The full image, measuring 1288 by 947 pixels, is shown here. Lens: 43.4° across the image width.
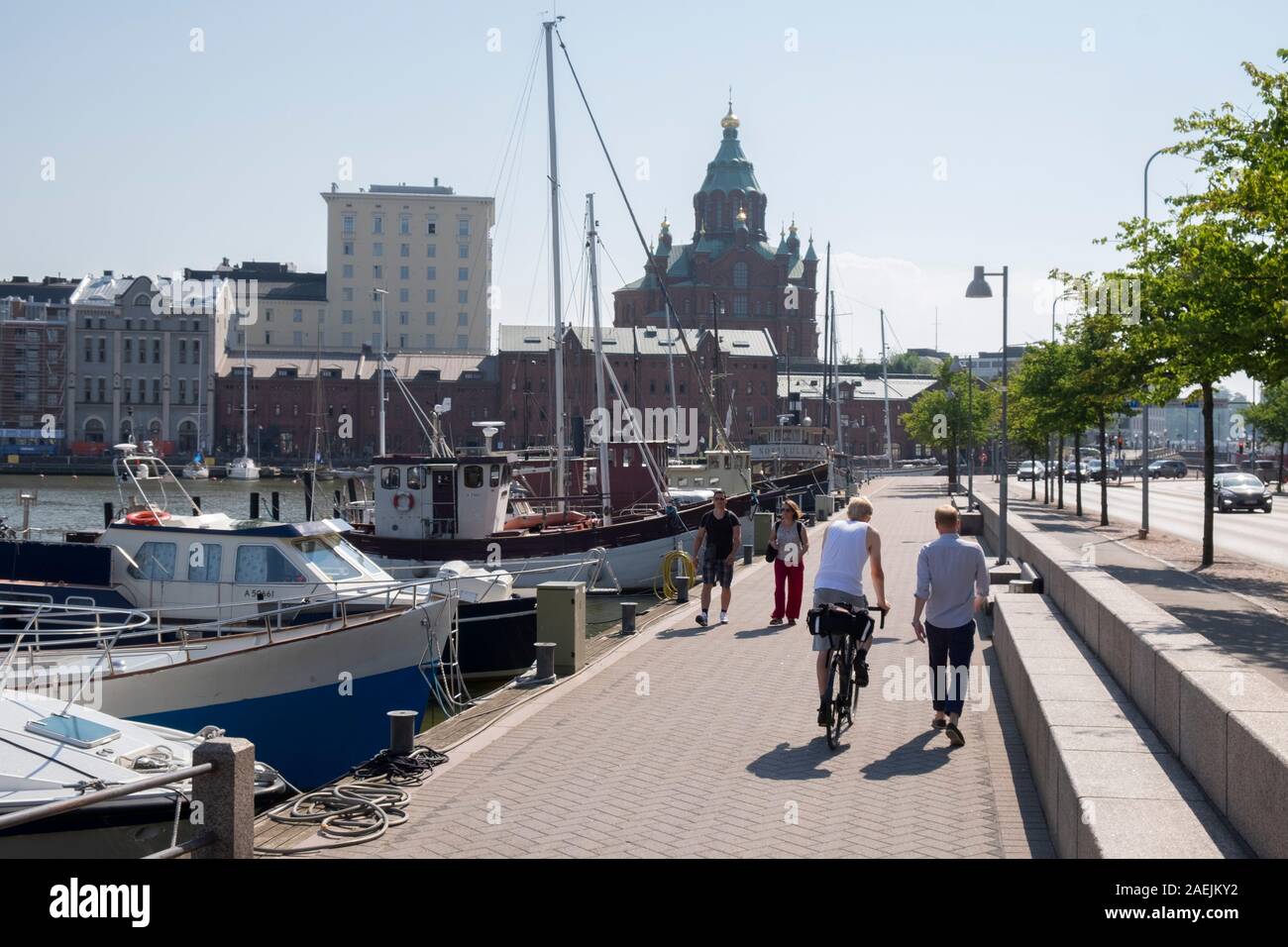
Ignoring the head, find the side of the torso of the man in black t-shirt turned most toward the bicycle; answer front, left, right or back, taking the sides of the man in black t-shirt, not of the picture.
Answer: front

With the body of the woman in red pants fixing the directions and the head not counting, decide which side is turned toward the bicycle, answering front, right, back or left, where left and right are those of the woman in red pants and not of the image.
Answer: front

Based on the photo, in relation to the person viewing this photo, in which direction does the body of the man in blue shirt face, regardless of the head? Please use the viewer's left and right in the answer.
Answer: facing away from the viewer

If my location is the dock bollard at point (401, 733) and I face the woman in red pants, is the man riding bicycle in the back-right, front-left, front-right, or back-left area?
front-right

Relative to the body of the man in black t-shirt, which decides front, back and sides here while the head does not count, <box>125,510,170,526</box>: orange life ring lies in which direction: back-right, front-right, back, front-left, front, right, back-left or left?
right

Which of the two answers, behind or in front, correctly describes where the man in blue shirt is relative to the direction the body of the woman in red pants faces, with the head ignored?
in front

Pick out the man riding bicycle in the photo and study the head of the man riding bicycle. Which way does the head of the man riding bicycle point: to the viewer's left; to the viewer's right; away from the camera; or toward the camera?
away from the camera

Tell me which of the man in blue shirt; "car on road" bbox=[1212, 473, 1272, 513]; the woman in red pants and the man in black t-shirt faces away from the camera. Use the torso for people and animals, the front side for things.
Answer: the man in blue shirt

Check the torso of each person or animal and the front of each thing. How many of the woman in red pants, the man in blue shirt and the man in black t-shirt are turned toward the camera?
2

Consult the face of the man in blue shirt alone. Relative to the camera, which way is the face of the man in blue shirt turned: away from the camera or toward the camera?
away from the camera

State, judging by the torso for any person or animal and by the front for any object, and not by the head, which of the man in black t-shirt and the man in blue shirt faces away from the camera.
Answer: the man in blue shirt

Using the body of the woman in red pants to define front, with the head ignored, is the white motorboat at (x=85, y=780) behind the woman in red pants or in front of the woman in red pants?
in front

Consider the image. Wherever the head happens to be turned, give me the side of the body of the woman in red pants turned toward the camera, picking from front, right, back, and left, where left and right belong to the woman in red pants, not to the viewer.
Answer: front

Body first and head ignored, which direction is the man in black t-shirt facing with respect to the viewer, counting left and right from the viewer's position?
facing the viewer

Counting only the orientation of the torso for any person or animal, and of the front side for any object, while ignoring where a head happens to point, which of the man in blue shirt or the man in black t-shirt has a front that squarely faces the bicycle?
the man in black t-shirt
